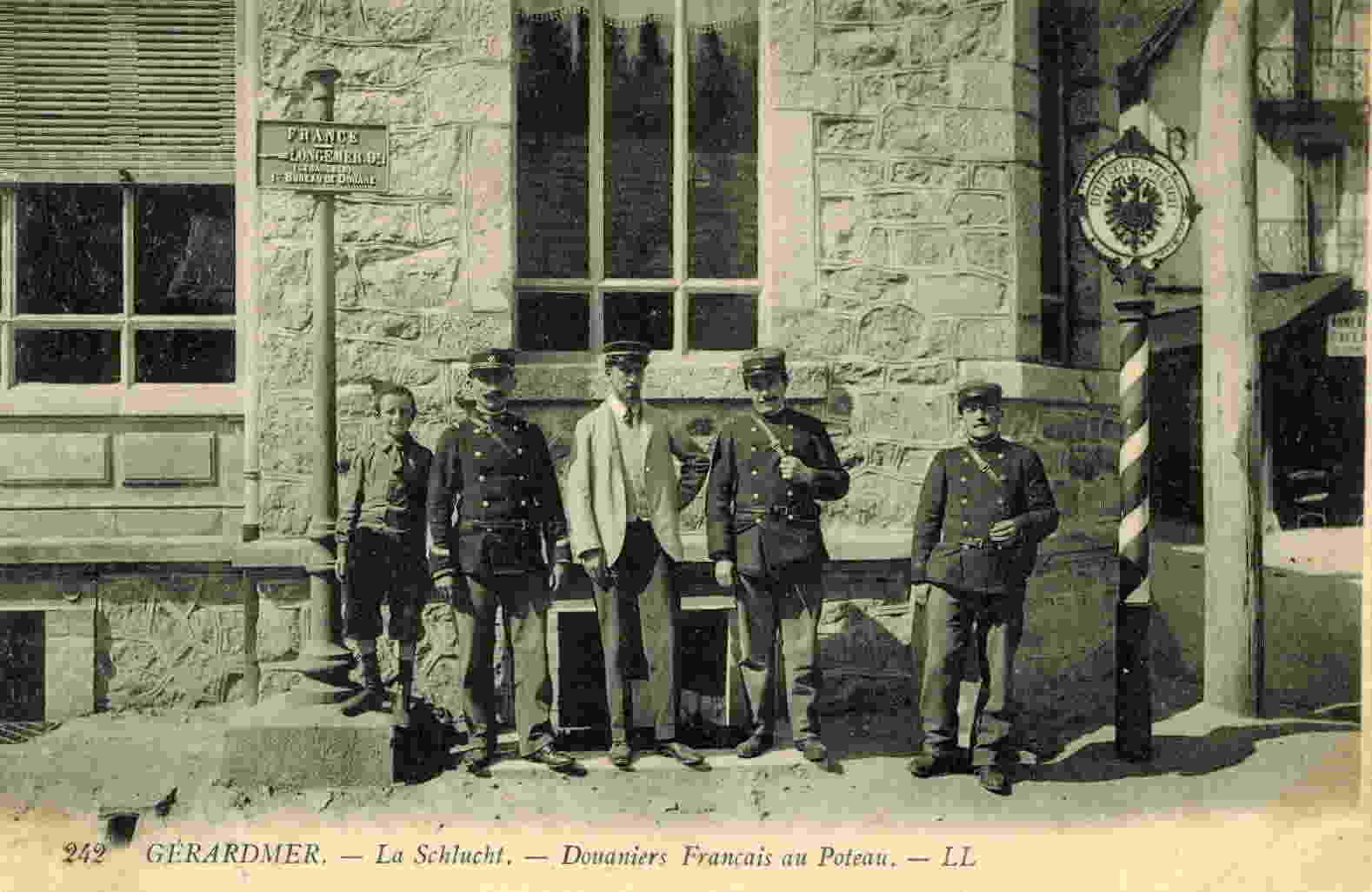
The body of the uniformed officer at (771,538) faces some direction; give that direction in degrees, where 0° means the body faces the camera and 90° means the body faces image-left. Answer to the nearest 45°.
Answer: approximately 0°

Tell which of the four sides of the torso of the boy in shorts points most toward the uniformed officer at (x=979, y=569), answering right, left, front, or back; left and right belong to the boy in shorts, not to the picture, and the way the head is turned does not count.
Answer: left

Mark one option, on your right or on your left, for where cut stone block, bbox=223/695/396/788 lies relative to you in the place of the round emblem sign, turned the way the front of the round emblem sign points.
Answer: on your right

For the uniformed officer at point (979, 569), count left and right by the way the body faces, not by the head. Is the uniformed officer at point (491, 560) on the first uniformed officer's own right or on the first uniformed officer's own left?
on the first uniformed officer's own right

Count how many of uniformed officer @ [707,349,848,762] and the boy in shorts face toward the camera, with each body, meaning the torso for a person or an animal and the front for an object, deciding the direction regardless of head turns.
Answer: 2

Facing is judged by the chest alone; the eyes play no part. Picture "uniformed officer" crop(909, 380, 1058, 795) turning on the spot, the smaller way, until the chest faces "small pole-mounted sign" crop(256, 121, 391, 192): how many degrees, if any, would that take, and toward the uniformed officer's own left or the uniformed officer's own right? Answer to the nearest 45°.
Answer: approximately 90° to the uniformed officer's own right

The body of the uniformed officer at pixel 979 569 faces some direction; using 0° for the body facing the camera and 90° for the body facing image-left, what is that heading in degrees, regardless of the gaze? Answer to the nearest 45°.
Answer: approximately 0°
